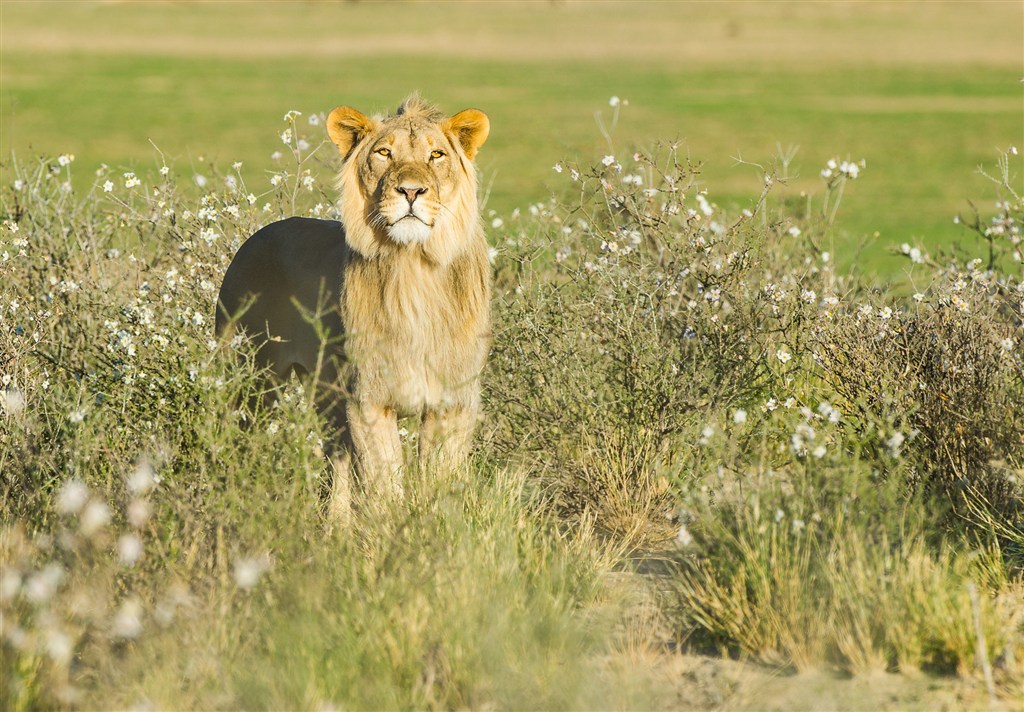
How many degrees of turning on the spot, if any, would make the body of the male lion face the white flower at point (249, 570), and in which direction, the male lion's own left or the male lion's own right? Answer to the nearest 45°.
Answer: approximately 45° to the male lion's own right

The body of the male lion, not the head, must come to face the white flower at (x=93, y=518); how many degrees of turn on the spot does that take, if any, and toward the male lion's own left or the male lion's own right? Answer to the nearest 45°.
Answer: approximately 90° to the male lion's own right

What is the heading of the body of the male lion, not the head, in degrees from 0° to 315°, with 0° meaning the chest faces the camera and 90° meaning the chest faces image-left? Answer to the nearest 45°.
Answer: approximately 315°

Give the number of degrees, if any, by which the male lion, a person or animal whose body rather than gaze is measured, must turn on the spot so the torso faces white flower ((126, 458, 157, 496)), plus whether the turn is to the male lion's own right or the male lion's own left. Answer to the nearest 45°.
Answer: approximately 90° to the male lion's own right

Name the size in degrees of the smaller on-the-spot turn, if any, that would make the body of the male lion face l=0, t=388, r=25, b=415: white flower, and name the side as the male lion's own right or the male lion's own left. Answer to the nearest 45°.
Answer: approximately 135° to the male lion's own right

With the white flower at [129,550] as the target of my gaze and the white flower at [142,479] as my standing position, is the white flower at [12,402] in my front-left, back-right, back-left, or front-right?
back-right
